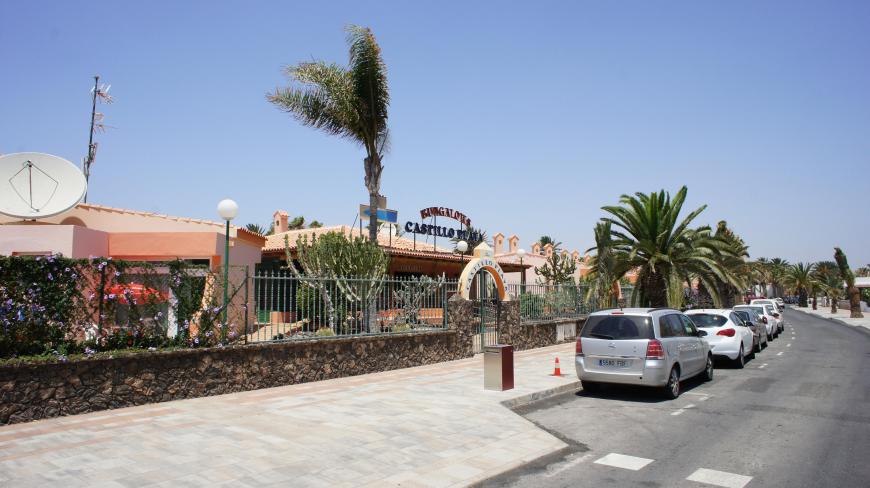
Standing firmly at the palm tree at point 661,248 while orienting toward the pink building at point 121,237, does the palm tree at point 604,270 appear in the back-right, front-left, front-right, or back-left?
front-right

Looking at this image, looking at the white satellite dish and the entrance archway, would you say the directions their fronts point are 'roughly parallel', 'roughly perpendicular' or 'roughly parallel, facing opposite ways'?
roughly parallel

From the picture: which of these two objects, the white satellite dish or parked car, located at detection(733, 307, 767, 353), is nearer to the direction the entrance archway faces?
the parked car

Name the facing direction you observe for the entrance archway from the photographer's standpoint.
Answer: facing the viewer and to the right of the viewer

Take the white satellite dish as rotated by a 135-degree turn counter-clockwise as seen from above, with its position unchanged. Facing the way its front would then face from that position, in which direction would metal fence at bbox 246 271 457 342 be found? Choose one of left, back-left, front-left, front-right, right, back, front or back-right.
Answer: right

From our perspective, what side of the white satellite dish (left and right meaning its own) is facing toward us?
front

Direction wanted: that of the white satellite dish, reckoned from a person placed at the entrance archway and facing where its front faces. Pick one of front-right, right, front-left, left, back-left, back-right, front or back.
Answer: back-right

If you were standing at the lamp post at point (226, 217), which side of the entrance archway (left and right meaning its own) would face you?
right

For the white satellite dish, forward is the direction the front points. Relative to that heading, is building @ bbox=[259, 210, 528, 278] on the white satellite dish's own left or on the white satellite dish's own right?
on the white satellite dish's own left

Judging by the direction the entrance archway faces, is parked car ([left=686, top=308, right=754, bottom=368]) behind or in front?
in front

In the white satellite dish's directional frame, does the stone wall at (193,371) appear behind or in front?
in front

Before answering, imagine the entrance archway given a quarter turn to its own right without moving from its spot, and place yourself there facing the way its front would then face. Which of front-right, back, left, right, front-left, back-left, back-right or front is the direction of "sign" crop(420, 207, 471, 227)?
back-right

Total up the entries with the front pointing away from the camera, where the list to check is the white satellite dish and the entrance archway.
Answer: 0
